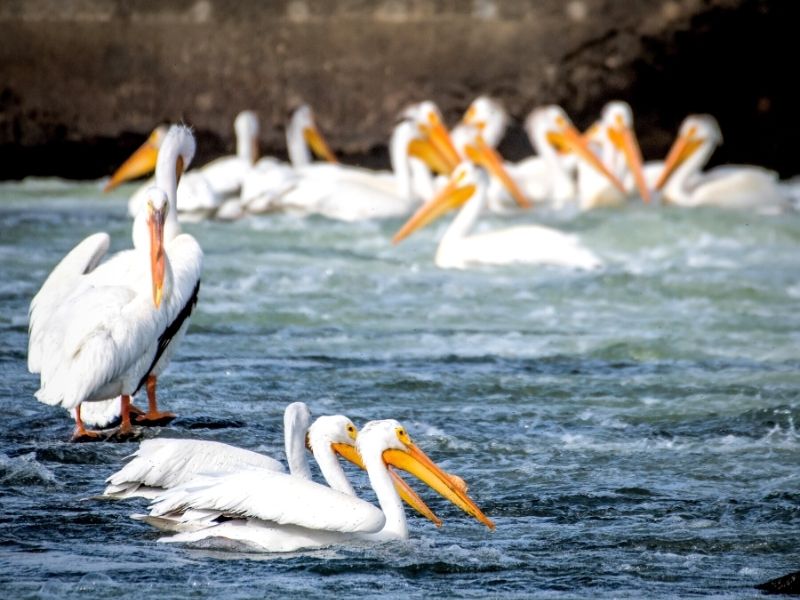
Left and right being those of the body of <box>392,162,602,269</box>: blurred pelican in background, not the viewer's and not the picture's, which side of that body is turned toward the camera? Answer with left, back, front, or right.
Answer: left

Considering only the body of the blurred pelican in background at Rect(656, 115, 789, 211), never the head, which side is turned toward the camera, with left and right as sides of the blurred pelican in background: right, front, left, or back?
left

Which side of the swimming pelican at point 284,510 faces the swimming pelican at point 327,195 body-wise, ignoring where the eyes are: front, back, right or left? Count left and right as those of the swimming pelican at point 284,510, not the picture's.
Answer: left

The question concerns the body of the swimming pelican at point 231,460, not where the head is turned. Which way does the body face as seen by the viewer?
to the viewer's right
